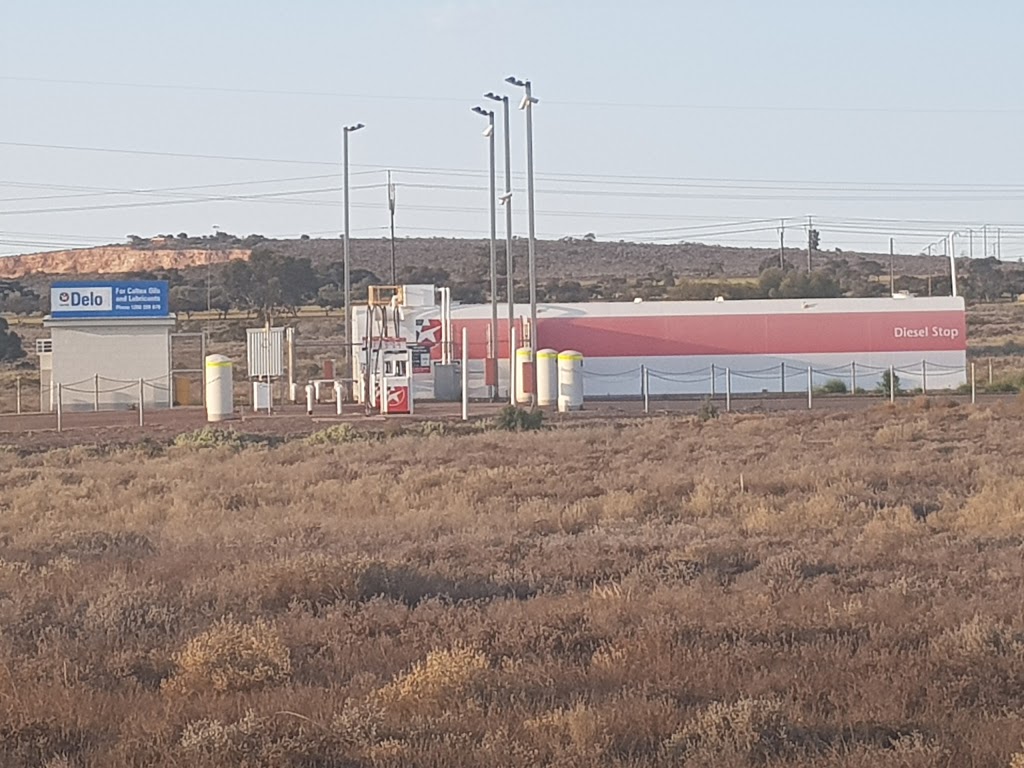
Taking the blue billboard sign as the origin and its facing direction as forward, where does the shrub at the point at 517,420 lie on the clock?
The shrub is roughly at 11 o'clock from the blue billboard sign.

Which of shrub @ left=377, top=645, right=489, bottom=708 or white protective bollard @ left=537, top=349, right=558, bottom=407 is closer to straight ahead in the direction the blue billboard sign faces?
the shrub

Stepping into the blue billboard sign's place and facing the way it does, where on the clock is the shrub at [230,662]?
The shrub is roughly at 12 o'clock from the blue billboard sign.

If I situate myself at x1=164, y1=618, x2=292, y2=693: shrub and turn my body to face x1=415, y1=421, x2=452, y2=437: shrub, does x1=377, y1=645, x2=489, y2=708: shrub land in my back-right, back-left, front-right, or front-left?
back-right

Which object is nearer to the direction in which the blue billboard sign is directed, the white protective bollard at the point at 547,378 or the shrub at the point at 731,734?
the shrub

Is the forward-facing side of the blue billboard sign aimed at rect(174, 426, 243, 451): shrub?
yes

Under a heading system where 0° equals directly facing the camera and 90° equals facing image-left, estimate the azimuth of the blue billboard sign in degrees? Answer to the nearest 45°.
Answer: approximately 0°

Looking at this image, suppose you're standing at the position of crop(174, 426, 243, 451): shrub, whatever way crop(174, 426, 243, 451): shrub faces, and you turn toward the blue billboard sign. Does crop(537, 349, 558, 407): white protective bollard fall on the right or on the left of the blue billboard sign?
right

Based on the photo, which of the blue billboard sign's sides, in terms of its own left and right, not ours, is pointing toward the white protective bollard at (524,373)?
left

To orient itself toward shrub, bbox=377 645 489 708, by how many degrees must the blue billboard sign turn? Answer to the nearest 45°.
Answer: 0° — it already faces it
